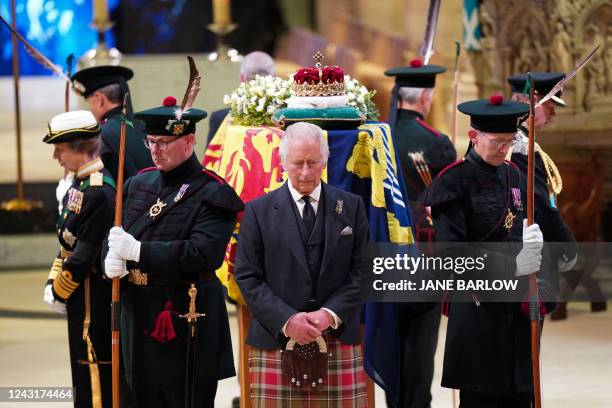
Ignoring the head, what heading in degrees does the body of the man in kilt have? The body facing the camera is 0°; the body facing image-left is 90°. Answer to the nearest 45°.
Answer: approximately 0°

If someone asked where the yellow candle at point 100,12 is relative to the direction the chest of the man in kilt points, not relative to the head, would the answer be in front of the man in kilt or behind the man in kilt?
behind

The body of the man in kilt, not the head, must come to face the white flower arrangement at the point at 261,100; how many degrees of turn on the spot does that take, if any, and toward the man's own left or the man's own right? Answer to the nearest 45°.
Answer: approximately 180°

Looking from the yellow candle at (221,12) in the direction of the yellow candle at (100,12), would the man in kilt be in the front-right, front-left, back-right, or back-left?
back-left

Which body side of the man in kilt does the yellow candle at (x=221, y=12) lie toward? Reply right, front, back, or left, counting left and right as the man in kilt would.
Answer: back
